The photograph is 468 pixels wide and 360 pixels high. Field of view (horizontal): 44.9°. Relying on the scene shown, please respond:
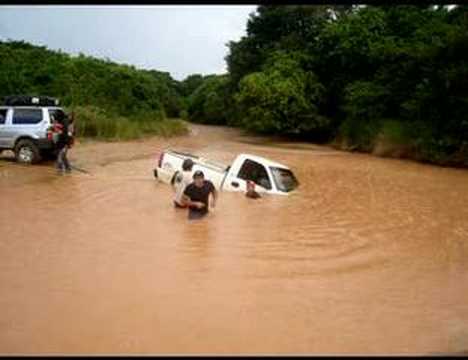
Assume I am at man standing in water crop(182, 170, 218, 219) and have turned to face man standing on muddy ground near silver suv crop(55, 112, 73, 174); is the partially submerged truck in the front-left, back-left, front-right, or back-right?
front-right

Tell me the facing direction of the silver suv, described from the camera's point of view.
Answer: facing to the left of the viewer

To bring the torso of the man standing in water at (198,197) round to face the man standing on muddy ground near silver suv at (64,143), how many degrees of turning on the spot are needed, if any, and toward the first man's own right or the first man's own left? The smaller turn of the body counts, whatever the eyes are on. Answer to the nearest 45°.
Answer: approximately 135° to the first man's own right

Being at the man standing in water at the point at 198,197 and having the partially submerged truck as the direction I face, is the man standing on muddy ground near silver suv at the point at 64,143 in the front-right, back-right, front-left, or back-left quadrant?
front-left

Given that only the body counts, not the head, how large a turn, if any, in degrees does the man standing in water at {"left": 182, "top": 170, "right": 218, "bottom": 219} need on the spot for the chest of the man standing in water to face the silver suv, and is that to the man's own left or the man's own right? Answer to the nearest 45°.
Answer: approximately 135° to the man's own right

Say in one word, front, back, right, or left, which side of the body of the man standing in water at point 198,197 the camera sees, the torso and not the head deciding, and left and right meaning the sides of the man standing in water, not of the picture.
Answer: front
